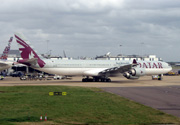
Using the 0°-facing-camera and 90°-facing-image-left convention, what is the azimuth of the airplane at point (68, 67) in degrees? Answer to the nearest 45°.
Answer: approximately 225°
